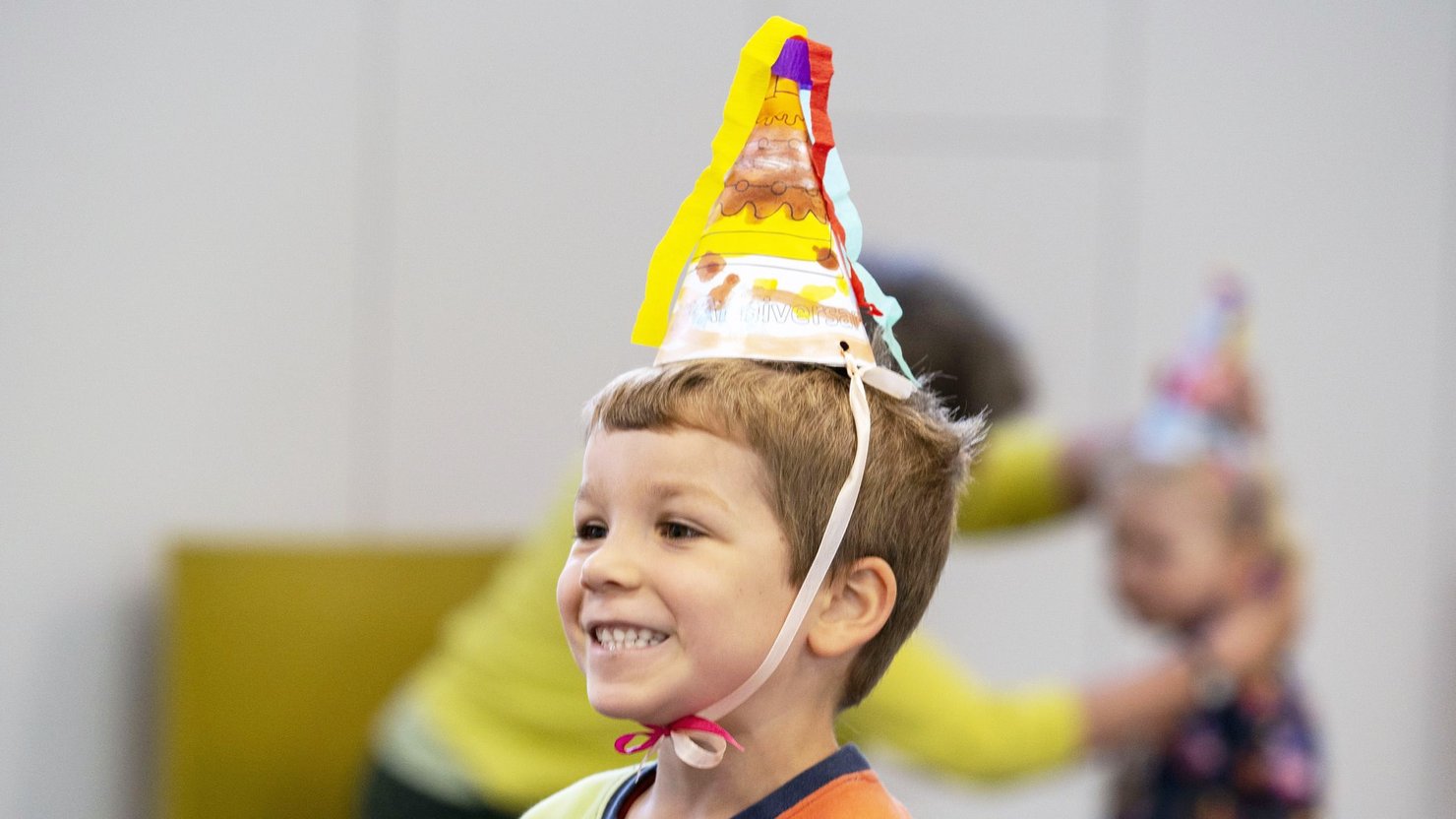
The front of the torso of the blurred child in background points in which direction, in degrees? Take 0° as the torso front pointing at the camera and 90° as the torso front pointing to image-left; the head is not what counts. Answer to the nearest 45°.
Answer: approximately 45°

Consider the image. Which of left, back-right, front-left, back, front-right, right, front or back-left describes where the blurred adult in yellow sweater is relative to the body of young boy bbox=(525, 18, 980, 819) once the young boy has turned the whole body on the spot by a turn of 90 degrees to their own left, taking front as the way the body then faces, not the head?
back-left

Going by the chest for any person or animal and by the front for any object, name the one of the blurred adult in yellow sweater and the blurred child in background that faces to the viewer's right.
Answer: the blurred adult in yellow sweater

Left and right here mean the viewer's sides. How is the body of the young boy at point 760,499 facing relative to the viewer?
facing the viewer and to the left of the viewer

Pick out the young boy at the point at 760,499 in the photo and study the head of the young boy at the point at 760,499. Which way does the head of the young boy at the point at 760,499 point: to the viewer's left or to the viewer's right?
to the viewer's left

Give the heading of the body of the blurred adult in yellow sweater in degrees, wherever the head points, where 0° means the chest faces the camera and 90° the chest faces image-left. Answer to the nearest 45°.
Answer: approximately 270°

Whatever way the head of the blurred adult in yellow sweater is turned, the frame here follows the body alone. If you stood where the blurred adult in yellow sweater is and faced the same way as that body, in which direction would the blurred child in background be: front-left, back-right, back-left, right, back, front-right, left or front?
front-left
